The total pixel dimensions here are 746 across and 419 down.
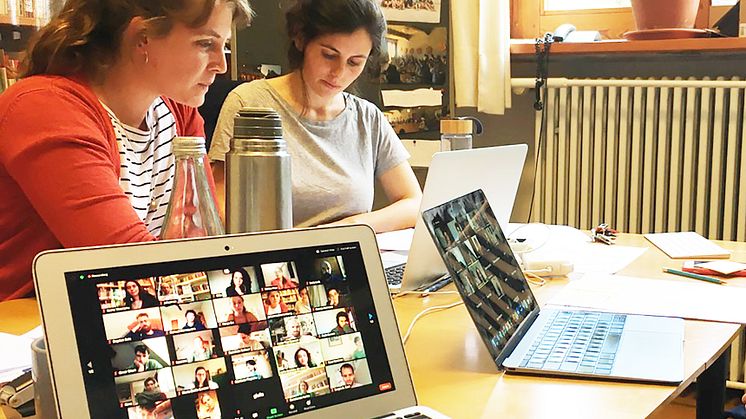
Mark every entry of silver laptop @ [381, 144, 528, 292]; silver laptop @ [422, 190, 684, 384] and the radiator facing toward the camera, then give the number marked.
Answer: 1

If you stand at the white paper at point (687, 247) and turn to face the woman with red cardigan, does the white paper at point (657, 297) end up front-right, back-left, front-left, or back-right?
front-left

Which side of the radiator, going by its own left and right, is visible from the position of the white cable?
front

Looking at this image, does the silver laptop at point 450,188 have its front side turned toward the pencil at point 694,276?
no

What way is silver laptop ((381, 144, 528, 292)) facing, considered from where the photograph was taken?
facing away from the viewer and to the left of the viewer

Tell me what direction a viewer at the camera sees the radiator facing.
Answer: facing the viewer

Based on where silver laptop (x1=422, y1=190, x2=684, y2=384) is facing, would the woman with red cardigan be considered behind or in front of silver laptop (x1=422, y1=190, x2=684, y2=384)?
behind

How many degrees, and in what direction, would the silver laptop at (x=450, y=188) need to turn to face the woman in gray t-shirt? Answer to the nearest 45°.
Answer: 0° — it already faces them

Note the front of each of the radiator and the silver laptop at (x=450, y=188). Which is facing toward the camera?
the radiator

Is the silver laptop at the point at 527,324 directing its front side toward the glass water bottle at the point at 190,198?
no

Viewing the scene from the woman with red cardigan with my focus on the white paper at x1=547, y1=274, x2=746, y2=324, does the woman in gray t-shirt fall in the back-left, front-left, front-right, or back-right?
front-left

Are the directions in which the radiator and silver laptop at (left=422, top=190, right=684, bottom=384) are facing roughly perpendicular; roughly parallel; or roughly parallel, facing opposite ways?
roughly perpendicular

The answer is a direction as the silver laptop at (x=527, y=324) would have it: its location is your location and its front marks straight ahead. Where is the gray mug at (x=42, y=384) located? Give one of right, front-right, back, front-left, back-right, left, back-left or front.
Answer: back-right

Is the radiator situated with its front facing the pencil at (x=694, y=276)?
yes

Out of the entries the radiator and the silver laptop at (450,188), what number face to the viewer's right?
0

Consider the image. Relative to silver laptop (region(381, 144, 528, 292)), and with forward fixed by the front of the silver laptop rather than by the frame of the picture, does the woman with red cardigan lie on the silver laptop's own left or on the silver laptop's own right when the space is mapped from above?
on the silver laptop's own left

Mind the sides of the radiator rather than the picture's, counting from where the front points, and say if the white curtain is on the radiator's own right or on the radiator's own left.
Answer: on the radiator's own right

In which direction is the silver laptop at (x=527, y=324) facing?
to the viewer's right
